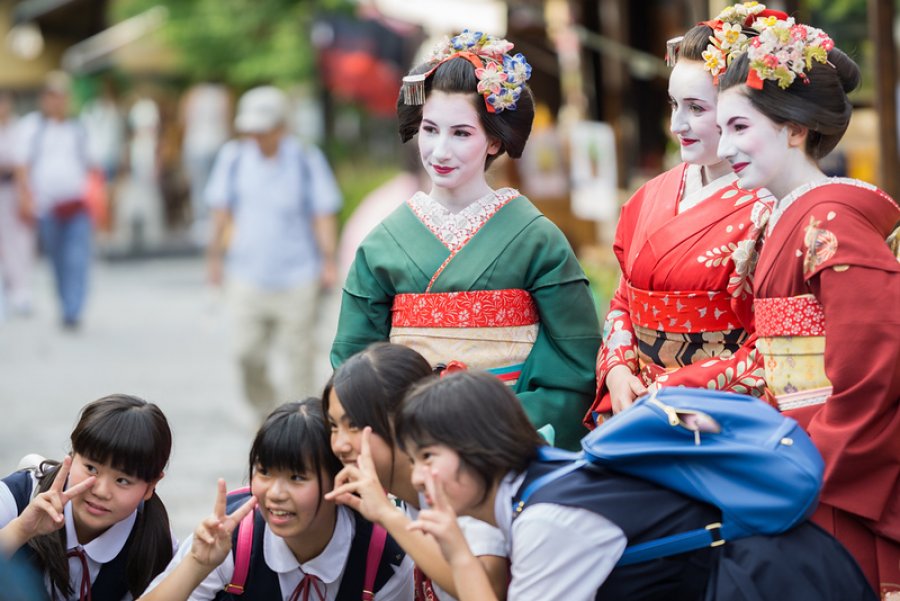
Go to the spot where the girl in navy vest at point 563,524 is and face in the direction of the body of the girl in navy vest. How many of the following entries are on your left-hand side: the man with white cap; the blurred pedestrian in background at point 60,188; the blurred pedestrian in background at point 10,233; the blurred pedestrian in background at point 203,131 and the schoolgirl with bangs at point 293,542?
0

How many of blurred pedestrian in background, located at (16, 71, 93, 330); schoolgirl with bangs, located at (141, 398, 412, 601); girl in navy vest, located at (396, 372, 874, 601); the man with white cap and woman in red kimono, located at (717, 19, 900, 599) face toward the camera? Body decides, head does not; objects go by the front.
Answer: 3

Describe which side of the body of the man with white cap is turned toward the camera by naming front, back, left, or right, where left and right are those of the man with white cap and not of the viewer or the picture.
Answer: front

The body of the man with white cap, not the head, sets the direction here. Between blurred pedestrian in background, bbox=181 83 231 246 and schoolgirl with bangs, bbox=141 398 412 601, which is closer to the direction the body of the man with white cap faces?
the schoolgirl with bangs

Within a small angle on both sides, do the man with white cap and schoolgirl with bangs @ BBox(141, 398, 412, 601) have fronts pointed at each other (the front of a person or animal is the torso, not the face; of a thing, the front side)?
no

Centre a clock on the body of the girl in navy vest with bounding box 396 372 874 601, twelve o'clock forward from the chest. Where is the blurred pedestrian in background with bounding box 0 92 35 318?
The blurred pedestrian in background is roughly at 2 o'clock from the girl in navy vest.

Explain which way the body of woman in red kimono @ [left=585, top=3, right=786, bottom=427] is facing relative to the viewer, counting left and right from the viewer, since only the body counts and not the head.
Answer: facing the viewer and to the left of the viewer

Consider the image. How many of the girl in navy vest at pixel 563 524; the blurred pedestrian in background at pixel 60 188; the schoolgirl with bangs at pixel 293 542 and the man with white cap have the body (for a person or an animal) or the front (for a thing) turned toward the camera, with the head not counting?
3

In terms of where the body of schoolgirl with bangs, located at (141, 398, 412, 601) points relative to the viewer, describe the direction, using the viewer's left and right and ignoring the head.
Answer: facing the viewer

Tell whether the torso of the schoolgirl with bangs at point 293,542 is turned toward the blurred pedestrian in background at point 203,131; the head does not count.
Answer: no

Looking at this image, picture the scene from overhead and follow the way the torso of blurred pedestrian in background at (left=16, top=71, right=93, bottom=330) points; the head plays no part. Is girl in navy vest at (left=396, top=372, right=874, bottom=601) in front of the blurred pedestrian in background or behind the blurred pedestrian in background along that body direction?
in front

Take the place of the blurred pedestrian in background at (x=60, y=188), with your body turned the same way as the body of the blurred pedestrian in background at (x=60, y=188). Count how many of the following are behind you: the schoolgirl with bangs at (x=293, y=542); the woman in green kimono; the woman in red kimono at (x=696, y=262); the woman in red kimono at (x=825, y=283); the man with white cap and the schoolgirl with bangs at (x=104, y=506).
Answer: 0

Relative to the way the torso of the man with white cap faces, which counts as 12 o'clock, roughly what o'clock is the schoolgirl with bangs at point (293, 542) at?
The schoolgirl with bangs is roughly at 12 o'clock from the man with white cap.

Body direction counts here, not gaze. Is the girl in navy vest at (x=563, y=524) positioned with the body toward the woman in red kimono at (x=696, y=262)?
no

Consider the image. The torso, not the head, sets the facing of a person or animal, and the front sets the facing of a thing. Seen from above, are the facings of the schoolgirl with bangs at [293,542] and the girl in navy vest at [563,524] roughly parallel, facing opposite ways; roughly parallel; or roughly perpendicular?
roughly perpendicular

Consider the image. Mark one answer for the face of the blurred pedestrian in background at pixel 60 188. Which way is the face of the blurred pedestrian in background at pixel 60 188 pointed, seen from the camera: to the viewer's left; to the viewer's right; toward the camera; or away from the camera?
toward the camera

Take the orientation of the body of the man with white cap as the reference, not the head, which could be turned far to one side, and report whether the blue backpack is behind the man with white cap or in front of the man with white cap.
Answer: in front

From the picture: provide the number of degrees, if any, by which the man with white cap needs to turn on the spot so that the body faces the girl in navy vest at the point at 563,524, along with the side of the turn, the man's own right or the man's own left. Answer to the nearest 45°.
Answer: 0° — they already face them

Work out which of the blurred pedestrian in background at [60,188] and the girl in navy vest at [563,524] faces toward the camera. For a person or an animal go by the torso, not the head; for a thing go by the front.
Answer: the blurred pedestrian in background
